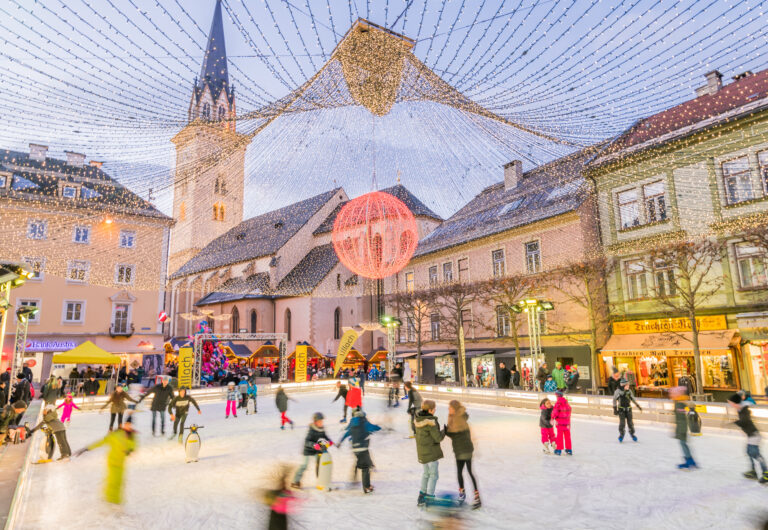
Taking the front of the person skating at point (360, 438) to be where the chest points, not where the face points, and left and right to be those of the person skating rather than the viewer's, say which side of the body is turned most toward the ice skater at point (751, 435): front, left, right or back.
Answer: right

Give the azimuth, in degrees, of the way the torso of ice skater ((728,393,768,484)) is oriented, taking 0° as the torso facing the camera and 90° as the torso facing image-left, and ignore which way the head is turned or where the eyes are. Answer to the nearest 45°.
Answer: approximately 90°

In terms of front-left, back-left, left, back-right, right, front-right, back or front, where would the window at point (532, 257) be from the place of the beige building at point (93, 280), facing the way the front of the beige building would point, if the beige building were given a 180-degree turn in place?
back-right

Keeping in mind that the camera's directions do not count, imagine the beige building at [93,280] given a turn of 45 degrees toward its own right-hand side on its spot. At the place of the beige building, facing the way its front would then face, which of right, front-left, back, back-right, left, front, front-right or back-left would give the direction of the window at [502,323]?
left

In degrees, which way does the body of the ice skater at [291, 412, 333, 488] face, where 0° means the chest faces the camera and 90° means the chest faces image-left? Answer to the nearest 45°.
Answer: approximately 315°

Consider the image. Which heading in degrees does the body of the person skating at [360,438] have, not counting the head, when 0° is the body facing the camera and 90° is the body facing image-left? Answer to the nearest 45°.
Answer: approximately 180°

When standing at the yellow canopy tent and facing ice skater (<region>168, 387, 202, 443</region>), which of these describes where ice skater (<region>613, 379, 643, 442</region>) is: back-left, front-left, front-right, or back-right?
front-left

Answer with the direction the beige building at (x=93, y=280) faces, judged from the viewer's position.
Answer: facing the viewer

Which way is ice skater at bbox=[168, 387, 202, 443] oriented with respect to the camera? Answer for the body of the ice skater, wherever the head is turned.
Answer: toward the camera

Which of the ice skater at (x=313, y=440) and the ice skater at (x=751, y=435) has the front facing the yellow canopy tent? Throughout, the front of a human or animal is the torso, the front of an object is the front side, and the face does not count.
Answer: the ice skater at (x=751, y=435)
